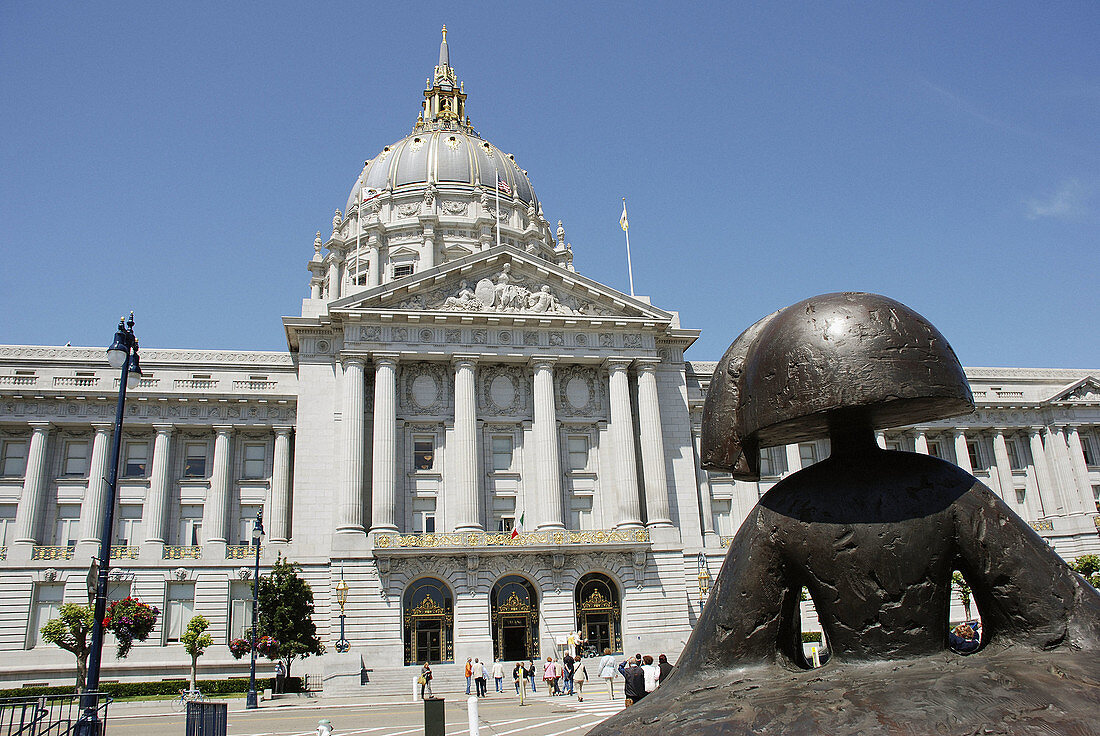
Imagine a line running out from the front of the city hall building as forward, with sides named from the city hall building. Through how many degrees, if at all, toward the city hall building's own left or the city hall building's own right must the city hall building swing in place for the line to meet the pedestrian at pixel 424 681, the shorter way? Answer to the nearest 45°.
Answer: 0° — it already faces them

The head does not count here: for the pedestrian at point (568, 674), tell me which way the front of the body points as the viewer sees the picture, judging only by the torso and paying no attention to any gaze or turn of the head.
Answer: away from the camera

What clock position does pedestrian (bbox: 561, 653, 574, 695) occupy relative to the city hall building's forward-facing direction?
The pedestrian is roughly at 11 o'clock from the city hall building.

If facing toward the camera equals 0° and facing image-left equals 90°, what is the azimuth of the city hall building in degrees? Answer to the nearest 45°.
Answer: approximately 0°

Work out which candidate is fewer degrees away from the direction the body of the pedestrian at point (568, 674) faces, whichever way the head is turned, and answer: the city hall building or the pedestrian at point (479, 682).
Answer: the city hall building

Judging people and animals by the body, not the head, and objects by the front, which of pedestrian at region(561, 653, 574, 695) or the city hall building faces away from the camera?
the pedestrian

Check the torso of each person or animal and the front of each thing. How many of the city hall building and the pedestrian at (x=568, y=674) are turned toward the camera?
1

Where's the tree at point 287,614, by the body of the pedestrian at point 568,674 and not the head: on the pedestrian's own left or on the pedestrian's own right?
on the pedestrian's own left

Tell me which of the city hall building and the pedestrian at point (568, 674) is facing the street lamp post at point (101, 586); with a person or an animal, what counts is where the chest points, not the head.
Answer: the city hall building

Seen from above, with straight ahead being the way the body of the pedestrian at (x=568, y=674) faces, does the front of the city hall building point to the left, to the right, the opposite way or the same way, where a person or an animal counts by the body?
the opposite way

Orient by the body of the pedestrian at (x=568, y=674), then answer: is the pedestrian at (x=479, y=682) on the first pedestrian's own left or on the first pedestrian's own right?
on the first pedestrian's own left
